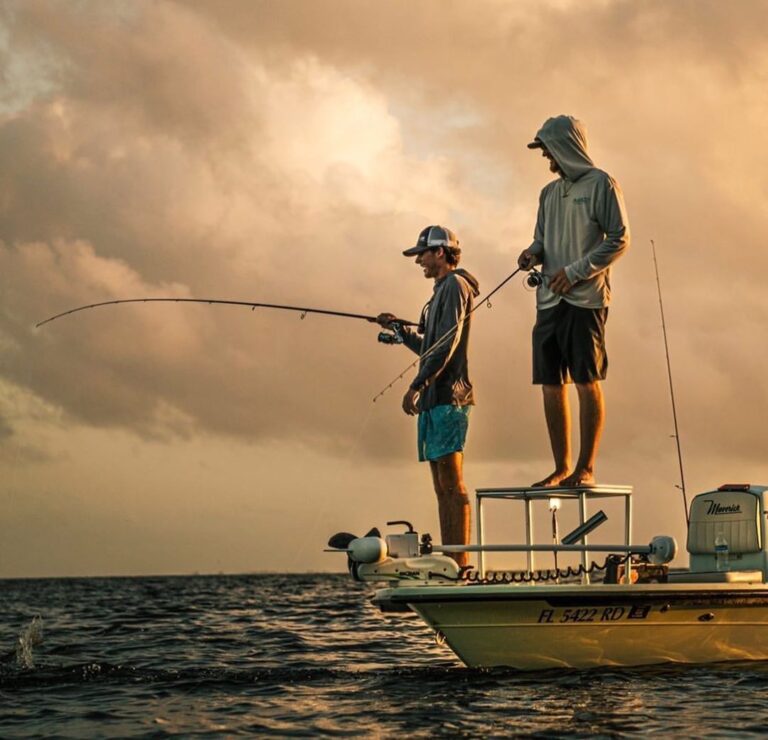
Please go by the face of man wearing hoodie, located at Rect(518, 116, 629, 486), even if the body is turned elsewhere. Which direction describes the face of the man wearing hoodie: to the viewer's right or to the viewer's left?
to the viewer's left

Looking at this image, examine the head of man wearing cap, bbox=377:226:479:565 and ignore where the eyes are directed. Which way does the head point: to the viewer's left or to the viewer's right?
to the viewer's left

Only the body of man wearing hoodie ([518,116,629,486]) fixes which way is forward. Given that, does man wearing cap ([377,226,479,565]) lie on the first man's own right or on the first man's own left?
on the first man's own right

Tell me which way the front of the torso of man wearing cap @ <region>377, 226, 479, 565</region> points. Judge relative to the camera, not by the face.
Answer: to the viewer's left

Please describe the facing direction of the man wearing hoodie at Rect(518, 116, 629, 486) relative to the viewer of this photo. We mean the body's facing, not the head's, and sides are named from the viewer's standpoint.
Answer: facing the viewer and to the left of the viewer

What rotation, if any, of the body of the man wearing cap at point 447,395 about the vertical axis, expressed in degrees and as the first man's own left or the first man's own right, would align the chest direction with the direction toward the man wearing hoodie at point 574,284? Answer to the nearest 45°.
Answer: approximately 180°

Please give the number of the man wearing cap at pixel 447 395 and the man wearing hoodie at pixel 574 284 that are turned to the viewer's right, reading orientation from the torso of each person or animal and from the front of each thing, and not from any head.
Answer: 0
